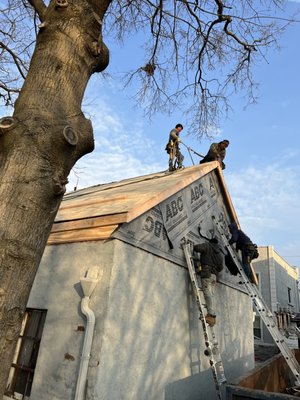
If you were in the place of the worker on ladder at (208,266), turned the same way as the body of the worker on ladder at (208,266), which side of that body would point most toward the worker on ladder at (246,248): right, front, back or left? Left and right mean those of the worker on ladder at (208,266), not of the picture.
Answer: right

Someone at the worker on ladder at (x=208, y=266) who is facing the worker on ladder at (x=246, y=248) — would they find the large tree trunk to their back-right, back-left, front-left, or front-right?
back-right

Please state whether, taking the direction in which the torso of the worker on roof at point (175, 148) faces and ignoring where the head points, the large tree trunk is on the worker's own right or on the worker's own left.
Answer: on the worker's own right

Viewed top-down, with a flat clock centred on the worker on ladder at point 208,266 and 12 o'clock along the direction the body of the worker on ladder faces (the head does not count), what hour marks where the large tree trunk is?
The large tree trunk is roughly at 8 o'clock from the worker on ladder.

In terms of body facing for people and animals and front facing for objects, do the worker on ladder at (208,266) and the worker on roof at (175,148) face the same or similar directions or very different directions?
very different directions

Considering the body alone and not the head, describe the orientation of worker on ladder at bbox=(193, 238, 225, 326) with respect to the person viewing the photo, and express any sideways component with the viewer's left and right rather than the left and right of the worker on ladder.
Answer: facing away from the viewer and to the left of the viewer

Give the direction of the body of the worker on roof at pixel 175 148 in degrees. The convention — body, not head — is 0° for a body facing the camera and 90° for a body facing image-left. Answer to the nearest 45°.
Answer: approximately 315°
